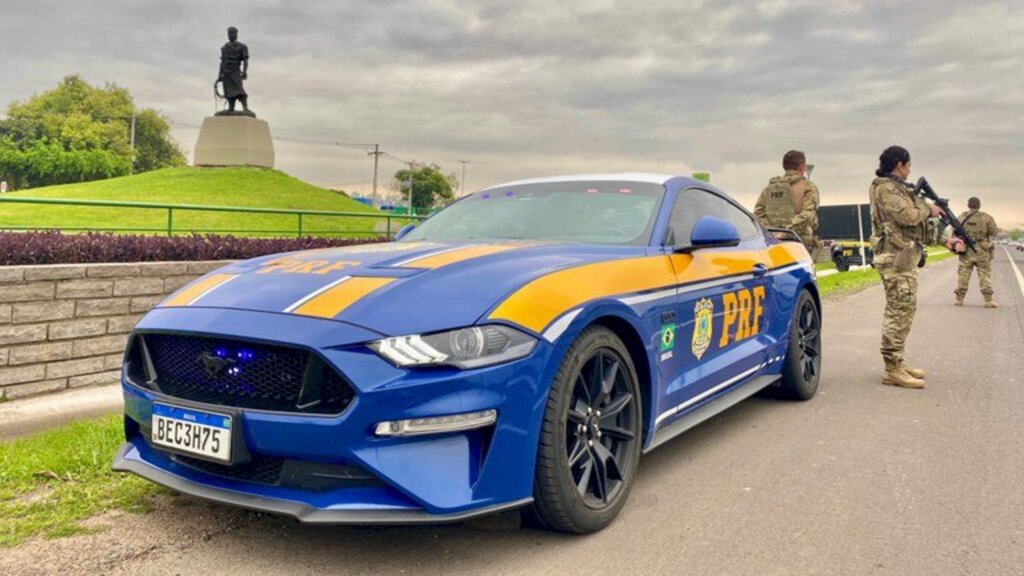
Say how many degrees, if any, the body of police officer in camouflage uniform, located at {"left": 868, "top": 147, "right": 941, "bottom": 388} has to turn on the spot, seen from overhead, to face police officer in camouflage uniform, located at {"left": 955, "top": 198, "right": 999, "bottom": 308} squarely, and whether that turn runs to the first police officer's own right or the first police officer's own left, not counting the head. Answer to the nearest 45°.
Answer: approximately 90° to the first police officer's own left

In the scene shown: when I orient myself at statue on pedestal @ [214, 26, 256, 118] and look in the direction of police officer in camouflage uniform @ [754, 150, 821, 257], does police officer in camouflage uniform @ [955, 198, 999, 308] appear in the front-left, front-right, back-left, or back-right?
front-left

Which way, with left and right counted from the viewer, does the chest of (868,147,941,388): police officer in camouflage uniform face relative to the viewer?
facing to the right of the viewer

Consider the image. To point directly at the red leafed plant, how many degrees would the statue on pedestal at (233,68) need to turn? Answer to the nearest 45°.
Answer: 0° — it already faces it

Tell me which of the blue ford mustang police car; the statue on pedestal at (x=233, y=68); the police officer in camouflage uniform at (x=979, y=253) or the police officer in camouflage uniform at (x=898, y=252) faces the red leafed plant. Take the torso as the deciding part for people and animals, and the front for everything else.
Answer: the statue on pedestal

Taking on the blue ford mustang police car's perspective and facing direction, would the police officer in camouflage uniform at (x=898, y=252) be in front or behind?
behind

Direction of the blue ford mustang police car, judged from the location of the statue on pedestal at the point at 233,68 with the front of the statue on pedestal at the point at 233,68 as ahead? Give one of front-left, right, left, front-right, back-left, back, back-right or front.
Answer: front

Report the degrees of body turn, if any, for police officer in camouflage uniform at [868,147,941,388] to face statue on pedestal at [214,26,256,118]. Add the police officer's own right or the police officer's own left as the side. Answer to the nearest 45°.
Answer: approximately 135° to the police officer's own left

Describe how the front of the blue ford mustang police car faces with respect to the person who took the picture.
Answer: facing the viewer and to the left of the viewer

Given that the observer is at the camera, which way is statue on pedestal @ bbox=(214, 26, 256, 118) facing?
facing the viewer

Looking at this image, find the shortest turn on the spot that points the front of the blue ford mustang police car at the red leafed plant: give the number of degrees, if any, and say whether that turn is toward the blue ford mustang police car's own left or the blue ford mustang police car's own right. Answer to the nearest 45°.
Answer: approximately 90° to the blue ford mustang police car's own right

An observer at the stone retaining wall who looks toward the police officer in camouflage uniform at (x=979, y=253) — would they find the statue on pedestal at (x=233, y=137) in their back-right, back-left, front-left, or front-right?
front-left
